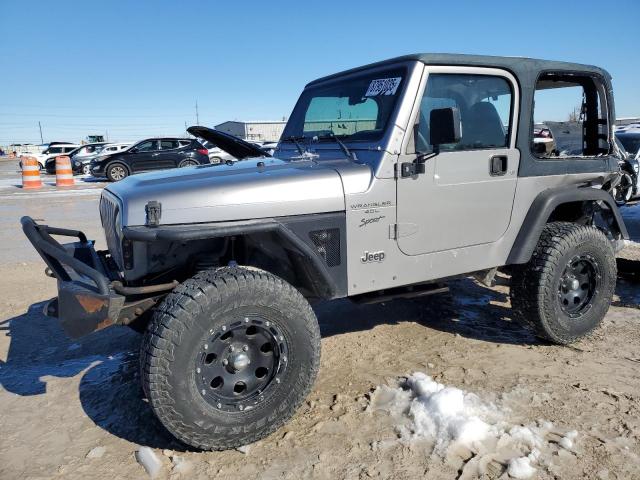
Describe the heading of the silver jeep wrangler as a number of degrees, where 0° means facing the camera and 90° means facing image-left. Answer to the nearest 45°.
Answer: approximately 45°

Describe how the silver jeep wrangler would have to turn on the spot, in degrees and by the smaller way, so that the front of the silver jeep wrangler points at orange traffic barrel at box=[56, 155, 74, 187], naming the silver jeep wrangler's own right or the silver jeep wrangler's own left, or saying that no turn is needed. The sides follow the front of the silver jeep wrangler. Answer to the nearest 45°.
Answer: approximately 90° to the silver jeep wrangler's own right

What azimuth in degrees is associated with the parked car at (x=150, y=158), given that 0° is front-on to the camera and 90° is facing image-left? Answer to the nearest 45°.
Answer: approximately 90°

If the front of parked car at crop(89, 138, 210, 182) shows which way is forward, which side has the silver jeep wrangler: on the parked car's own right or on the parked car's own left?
on the parked car's own left

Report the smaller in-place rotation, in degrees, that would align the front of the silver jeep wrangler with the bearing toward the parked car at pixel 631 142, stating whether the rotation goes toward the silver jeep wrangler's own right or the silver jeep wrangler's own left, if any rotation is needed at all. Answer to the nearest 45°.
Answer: approximately 180°

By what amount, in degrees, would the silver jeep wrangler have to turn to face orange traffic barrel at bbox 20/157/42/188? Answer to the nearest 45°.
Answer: approximately 90° to its right

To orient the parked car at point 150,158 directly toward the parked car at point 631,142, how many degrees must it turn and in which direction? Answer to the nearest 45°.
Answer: approximately 135° to its left

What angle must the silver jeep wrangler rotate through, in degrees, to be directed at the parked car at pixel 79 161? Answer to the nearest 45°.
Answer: approximately 90° to its right

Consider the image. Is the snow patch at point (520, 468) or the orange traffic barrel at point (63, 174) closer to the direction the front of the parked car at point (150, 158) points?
the orange traffic barrel

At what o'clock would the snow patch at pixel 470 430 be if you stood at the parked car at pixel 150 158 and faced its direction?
The snow patch is roughly at 9 o'clock from the parked car.

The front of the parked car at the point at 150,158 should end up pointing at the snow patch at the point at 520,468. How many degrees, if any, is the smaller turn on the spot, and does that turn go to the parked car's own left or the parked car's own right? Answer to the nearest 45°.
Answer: approximately 90° to the parked car's own left

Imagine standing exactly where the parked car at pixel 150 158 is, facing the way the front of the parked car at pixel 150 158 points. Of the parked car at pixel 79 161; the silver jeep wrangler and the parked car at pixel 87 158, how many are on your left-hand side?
1

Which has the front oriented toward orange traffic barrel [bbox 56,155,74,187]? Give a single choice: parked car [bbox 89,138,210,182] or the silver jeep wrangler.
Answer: the parked car
